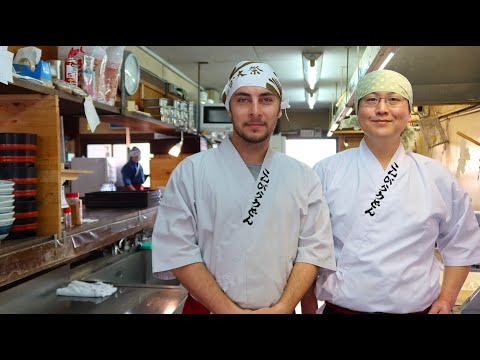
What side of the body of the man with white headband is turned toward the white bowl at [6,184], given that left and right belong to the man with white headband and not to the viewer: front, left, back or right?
right

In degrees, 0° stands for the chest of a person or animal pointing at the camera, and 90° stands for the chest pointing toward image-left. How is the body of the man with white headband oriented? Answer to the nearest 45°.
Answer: approximately 0°

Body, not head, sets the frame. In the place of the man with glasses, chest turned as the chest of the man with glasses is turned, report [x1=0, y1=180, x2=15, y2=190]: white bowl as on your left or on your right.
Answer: on your right

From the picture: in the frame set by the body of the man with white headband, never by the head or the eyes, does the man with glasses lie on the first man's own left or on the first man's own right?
on the first man's own left

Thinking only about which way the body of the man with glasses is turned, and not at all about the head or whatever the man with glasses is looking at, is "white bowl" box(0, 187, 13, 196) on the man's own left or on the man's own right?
on the man's own right

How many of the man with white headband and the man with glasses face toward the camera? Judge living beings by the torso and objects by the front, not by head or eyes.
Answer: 2

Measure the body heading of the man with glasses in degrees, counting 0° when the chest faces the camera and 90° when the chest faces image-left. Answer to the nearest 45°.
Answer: approximately 0°

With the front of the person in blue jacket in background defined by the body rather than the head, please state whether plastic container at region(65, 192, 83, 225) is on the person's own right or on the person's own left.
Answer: on the person's own right

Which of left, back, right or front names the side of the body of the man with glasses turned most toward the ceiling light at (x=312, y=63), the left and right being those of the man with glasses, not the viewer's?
back

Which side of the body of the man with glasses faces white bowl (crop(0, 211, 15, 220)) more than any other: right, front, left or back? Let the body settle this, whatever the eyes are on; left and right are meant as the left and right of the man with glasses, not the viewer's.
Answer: right
